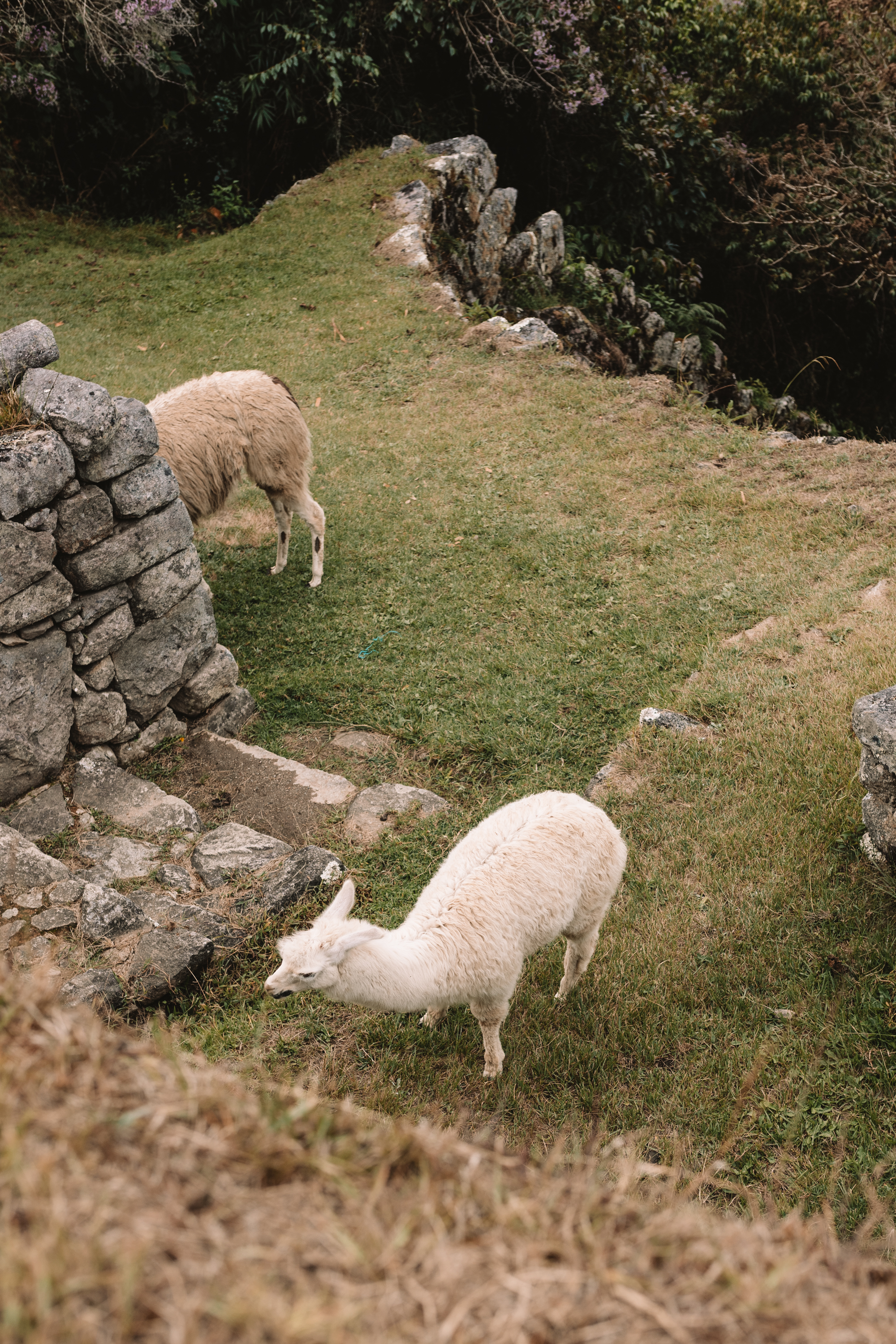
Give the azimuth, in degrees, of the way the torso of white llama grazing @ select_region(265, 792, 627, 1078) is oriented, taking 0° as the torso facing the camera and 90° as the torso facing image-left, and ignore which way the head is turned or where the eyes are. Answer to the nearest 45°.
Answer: approximately 45°

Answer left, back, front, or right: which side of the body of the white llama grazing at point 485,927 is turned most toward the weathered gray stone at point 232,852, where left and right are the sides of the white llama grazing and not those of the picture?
right

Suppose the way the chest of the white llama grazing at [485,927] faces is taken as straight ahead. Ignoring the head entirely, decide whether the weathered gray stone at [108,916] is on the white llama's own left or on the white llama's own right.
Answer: on the white llama's own right

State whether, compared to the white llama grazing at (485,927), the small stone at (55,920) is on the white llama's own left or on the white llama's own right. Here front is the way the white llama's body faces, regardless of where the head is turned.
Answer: on the white llama's own right

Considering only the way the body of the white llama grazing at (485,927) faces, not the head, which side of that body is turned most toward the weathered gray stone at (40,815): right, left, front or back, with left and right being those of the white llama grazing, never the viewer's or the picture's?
right

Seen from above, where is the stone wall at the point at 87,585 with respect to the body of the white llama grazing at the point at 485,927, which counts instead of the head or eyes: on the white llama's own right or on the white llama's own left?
on the white llama's own right

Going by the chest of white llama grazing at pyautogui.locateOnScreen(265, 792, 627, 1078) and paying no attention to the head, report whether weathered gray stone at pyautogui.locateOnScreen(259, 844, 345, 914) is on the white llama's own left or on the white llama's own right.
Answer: on the white llama's own right

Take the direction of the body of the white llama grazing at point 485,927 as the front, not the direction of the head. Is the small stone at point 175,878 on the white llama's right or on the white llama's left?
on the white llama's right

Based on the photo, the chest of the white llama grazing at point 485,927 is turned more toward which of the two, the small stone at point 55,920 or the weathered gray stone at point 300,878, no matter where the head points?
the small stone
